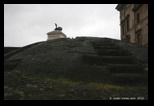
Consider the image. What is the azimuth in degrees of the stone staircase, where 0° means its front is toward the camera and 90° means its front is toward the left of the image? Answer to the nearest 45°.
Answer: approximately 0°
